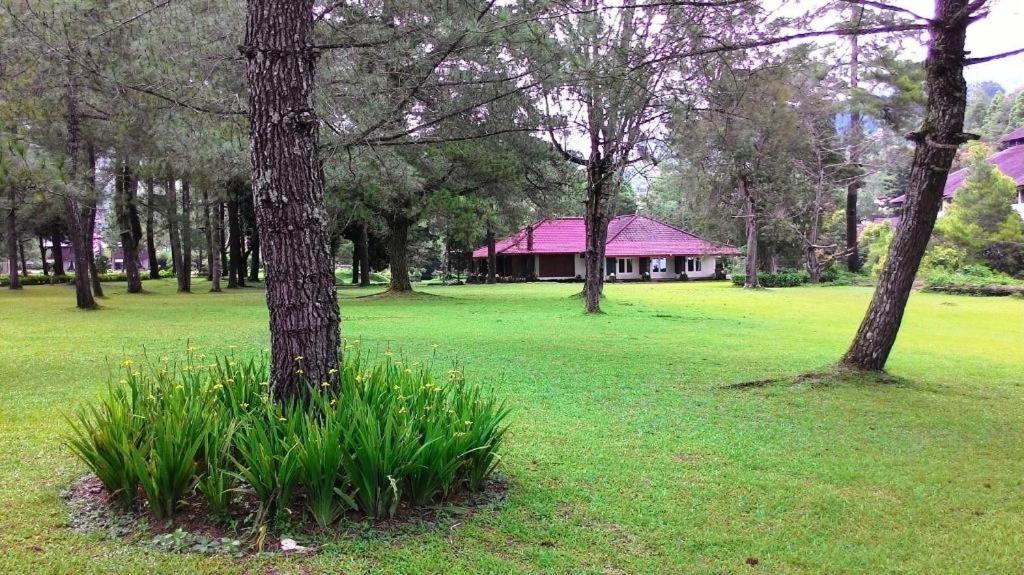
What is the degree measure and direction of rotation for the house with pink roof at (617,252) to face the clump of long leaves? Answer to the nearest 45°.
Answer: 0° — it already faces it

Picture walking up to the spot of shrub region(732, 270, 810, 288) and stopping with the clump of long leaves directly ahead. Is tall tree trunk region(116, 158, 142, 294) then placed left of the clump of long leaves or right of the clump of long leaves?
right

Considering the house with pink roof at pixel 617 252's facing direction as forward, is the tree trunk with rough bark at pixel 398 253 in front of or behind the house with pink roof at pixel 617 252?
in front

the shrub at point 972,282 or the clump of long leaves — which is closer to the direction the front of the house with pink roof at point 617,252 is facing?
the clump of long leaves

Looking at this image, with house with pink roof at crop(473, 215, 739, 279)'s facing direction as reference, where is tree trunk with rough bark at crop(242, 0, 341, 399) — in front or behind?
in front

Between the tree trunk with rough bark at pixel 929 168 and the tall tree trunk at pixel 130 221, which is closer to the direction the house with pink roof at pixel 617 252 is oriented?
the tree trunk with rough bark

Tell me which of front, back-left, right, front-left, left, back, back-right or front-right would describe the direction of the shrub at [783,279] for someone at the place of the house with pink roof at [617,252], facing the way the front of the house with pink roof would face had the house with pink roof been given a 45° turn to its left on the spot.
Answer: front

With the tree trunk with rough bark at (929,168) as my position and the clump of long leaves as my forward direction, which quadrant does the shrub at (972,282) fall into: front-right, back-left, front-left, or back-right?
back-right

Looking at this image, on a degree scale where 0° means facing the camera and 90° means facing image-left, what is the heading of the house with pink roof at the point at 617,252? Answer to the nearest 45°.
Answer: approximately 0°

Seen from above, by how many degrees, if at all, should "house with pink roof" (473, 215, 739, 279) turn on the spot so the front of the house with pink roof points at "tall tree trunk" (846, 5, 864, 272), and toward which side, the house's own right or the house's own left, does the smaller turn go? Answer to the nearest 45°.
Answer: approximately 45° to the house's own left
